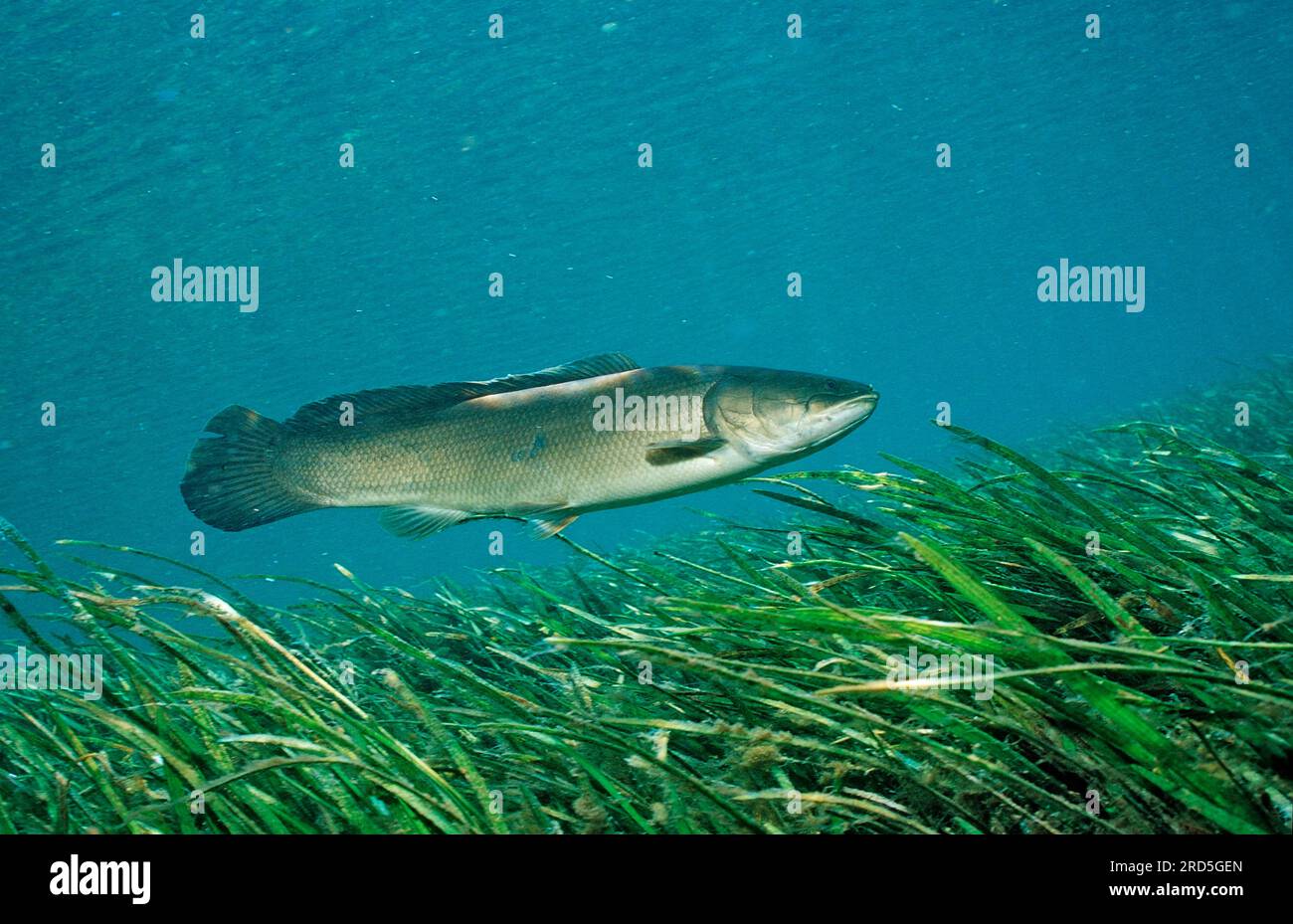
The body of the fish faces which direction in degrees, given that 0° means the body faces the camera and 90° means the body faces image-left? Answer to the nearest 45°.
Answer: approximately 270°
